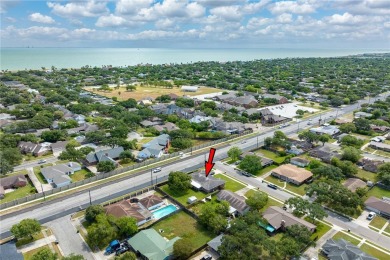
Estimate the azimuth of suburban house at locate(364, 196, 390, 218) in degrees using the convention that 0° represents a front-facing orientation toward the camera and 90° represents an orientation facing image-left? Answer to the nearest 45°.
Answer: approximately 45°

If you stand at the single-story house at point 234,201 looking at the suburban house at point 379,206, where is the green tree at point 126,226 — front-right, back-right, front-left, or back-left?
back-right

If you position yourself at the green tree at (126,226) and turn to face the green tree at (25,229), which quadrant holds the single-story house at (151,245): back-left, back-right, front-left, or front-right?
back-left

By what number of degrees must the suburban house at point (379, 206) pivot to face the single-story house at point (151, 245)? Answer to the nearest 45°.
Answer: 0° — it already faces it
